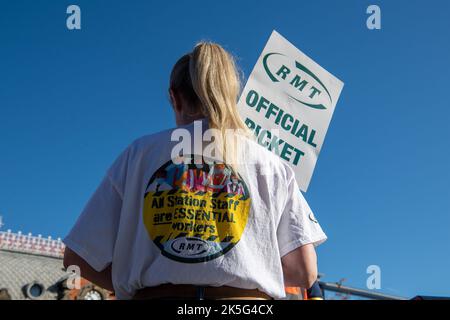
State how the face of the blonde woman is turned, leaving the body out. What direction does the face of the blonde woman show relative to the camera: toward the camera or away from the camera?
away from the camera

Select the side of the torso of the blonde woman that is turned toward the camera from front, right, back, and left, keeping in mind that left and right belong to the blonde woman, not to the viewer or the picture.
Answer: back

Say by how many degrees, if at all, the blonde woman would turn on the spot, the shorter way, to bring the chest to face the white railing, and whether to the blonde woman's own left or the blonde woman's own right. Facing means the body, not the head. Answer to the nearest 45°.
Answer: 0° — they already face it
